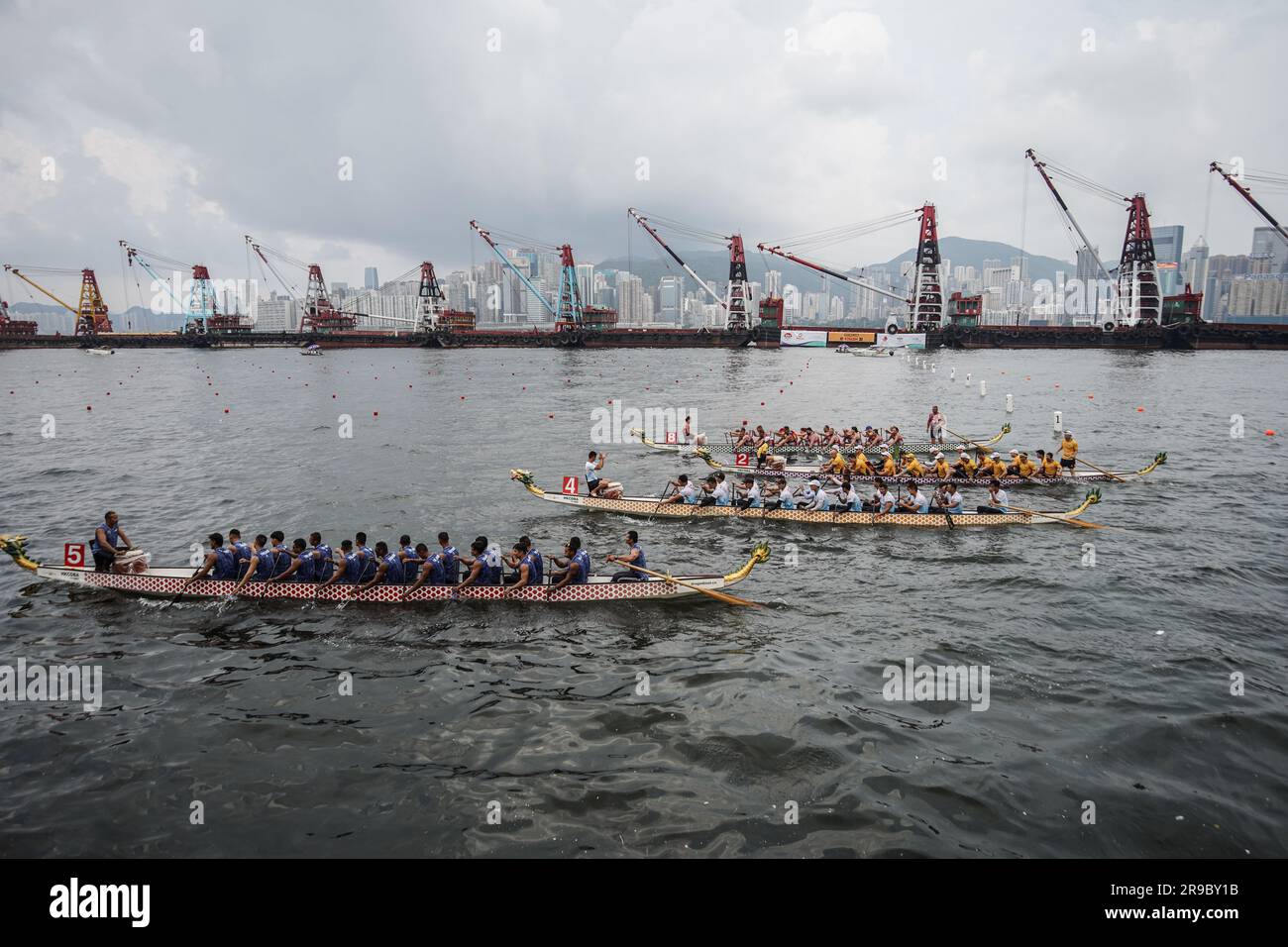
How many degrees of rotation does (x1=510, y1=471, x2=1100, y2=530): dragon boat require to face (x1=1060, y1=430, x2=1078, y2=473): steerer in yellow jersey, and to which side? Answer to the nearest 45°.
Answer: approximately 135° to its right

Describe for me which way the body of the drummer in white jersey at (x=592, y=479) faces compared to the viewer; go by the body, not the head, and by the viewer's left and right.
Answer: facing to the right of the viewer

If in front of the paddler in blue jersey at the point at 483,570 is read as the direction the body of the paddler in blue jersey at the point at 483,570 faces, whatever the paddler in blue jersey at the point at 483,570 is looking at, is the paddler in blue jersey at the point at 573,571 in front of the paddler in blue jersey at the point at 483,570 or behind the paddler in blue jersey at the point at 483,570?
behind

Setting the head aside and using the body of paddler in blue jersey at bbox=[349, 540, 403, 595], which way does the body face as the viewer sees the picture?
to the viewer's left

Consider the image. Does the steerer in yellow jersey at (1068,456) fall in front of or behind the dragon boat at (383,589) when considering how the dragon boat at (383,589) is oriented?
behind

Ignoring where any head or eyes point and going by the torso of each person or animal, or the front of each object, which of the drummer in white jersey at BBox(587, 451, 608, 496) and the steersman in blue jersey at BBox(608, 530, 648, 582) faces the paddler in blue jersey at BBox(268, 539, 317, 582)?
the steersman in blue jersey at BBox(608, 530, 648, 582)

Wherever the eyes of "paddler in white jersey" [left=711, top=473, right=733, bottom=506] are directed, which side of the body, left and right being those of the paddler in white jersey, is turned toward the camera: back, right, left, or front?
left
